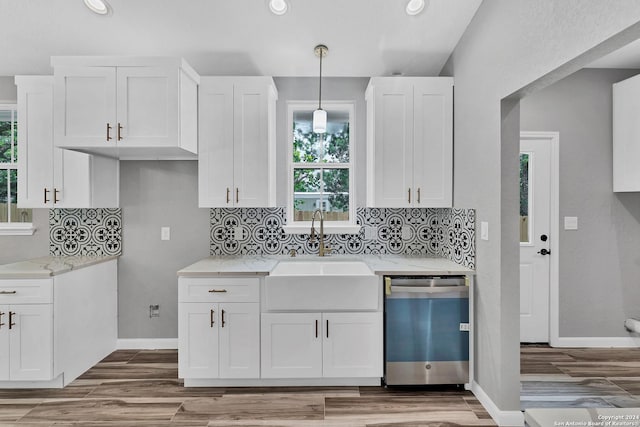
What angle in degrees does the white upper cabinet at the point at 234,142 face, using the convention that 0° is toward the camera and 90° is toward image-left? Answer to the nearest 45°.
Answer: approximately 0°

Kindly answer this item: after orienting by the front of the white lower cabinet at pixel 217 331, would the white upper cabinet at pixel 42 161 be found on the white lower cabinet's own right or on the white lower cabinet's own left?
on the white lower cabinet's own right

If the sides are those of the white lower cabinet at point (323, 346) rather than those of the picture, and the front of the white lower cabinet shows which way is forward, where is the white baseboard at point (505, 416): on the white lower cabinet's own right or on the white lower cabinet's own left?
on the white lower cabinet's own left

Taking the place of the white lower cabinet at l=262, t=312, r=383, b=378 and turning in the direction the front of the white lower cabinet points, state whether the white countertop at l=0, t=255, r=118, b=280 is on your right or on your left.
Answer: on your right

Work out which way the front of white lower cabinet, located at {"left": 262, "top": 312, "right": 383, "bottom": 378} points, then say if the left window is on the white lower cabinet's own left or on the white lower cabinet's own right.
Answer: on the white lower cabinet's own right

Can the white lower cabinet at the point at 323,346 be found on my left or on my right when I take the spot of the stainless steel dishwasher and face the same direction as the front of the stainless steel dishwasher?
on my right

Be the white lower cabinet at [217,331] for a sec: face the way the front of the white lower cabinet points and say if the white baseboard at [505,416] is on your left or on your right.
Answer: on your left

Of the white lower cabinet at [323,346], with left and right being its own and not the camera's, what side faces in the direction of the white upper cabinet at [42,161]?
right

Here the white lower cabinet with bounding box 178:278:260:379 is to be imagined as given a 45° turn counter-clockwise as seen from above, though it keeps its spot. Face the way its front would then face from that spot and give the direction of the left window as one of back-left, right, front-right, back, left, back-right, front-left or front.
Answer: back

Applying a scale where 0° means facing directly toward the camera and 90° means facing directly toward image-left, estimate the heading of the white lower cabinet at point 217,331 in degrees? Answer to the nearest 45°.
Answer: approximately 0°
